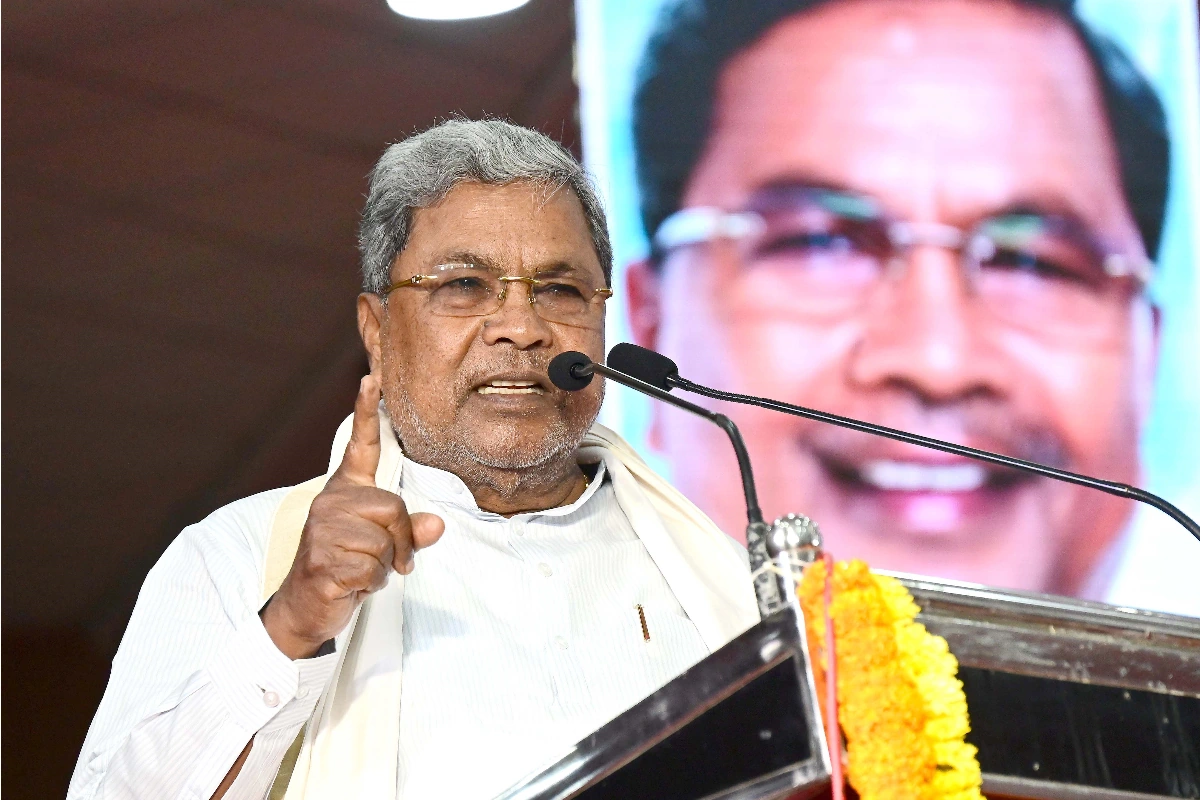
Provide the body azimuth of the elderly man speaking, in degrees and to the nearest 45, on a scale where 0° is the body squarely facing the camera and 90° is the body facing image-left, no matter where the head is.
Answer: approximately 315°

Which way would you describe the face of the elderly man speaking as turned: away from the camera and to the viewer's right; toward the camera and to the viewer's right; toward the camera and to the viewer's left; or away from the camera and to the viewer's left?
toward the camera and to the viewer's right

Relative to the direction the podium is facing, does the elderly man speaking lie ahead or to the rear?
to the rear
